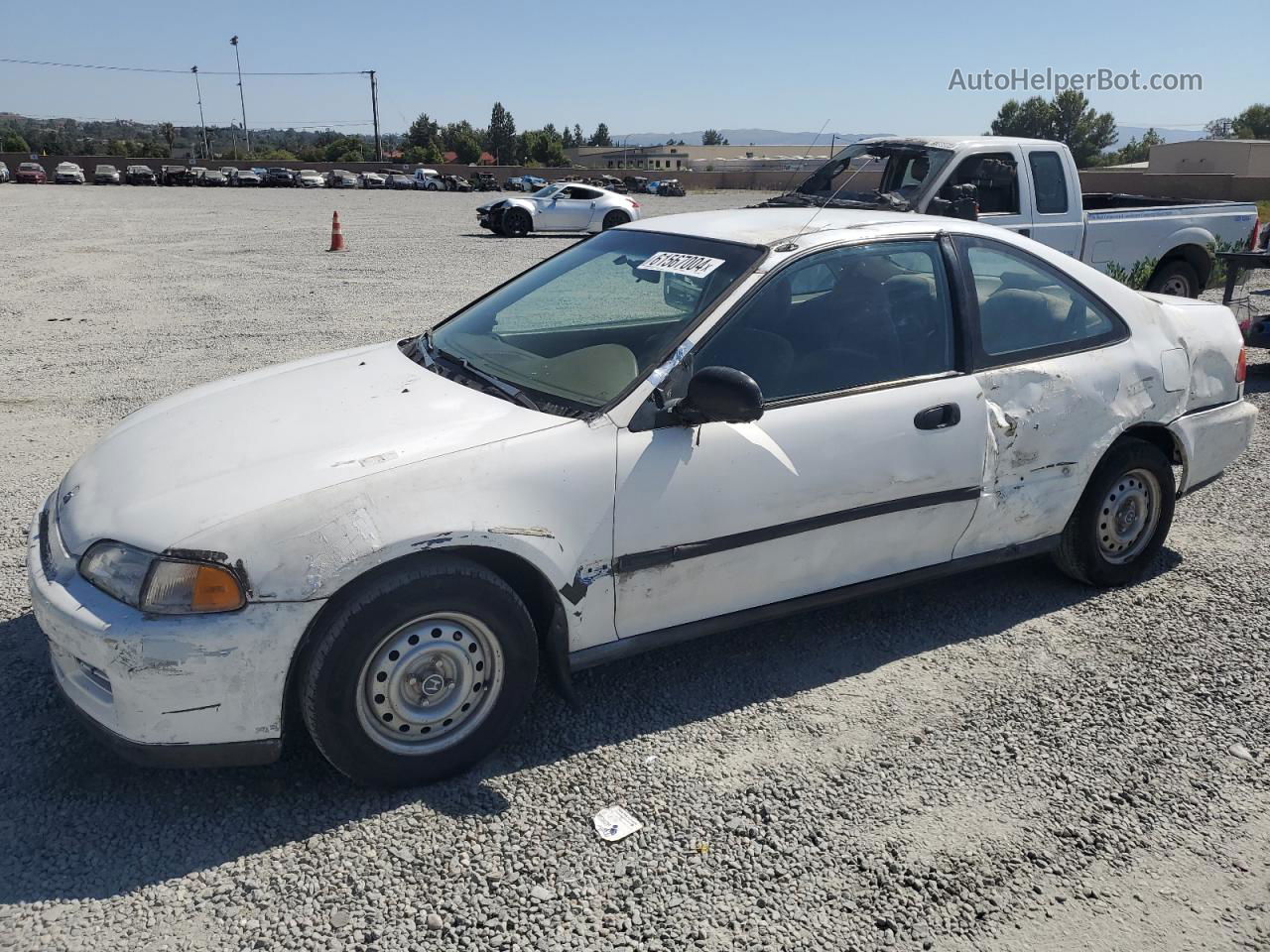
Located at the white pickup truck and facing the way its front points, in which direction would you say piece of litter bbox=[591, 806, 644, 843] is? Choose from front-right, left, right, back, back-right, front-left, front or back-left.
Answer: front-left

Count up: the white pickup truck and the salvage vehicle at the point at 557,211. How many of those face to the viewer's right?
0

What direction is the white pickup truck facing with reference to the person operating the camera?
facing the viewer and to the left of the viewer

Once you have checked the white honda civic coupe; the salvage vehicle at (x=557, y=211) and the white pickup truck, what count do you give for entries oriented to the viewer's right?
0

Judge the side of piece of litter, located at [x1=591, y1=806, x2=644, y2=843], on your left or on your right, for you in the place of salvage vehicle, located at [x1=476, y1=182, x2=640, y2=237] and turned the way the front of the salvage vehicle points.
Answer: on your left

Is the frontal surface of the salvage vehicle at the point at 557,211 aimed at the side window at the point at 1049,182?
no

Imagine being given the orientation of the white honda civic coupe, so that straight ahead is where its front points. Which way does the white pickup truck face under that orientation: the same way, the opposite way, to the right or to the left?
the same way

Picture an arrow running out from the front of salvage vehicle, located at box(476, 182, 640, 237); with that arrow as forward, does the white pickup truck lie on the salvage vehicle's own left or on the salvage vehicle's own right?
on the salvage vehicle's own left

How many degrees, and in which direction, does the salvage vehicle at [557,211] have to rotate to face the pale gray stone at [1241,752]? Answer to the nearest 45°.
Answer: approximately 90° to its left

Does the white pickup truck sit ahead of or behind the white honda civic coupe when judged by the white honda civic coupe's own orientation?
behind

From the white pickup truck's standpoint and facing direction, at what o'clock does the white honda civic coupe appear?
The white honda civic coupe is roughly at 11 o'clock from the white pickup truck.

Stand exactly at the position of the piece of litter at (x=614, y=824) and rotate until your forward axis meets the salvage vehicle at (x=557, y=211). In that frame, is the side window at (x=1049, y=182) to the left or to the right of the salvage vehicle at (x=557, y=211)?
right

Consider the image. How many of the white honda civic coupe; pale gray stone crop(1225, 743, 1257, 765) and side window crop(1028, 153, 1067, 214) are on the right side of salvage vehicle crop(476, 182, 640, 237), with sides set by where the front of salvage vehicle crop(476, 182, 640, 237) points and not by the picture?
0

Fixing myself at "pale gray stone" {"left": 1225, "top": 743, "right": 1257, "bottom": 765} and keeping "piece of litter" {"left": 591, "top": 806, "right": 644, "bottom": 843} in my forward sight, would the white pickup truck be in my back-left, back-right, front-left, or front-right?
back-right

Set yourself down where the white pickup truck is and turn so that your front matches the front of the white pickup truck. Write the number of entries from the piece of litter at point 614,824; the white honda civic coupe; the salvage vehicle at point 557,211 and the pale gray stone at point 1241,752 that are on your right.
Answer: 1

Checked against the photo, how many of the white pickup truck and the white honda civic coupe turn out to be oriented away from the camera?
0

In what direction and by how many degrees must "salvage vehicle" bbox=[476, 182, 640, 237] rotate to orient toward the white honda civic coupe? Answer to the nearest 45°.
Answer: approximately 90° to its left

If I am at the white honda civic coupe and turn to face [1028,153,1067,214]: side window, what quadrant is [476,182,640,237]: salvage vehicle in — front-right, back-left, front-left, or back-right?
front-left

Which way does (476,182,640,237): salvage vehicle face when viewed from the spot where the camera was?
facing to the left of the viewer

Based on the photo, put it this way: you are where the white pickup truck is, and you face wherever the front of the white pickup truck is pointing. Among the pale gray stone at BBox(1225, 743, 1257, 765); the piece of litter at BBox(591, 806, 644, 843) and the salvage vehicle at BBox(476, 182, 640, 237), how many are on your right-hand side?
1

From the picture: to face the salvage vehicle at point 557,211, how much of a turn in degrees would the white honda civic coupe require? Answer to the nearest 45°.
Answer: approximately 135° to its right
